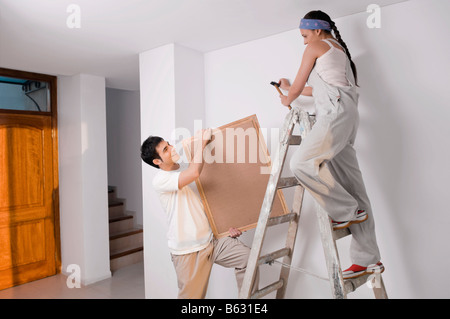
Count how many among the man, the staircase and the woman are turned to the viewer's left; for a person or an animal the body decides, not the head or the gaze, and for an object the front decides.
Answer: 1

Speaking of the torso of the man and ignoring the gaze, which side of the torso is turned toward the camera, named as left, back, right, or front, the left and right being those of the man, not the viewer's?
right

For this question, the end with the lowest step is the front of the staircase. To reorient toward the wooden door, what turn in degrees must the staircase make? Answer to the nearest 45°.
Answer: approximately 90° to its right

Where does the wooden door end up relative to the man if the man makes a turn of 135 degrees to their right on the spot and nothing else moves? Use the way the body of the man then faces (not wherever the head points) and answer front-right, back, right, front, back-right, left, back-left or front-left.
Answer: right

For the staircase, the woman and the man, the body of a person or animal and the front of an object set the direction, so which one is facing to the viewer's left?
the woman

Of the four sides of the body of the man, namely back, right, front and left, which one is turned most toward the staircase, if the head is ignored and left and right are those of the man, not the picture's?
left

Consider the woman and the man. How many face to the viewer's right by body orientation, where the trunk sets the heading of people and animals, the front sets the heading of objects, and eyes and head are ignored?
1

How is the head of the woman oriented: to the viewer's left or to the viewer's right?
to the viewer's left

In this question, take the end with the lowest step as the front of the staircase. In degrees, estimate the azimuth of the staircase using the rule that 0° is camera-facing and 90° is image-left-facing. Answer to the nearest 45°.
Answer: approximately 315°

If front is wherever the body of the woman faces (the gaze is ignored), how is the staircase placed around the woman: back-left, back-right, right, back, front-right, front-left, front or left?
front-right

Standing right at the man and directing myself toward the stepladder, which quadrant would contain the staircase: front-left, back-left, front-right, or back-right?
back-left

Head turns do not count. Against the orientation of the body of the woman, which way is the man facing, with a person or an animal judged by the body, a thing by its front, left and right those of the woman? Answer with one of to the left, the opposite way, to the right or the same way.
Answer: the opposite way

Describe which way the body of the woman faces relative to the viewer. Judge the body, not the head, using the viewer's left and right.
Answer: facing to the left of the viewer

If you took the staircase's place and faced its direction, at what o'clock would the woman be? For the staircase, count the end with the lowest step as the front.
The woman is roughly at 1 o'clock from the staircase.

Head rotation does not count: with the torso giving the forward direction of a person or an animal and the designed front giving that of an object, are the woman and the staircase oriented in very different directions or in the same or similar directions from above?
very different directions

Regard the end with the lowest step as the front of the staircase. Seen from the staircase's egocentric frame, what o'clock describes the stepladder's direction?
The stepladder is roughly at 1 o'clock from the staircase.
